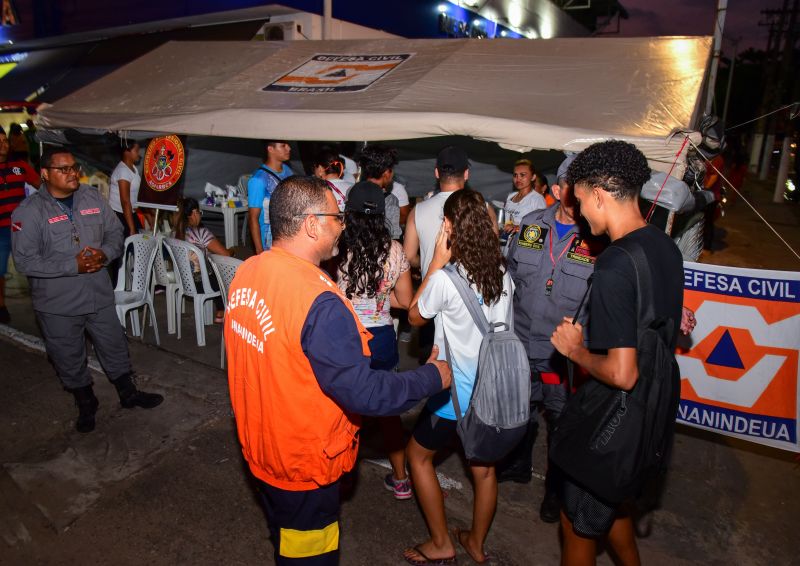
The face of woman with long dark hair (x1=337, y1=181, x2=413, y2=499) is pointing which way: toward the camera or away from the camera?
away from the camera

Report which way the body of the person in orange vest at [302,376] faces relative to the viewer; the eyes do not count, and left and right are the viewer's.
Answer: facing away from the viewer and to the right of the viewer

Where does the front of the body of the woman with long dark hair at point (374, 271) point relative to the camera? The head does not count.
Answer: away from the camera

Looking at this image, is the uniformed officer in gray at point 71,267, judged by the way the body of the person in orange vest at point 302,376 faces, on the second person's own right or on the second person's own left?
on the second person's own left

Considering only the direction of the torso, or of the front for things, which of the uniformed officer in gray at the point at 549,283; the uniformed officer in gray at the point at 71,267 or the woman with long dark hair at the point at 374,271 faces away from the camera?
the woman with long dark hair

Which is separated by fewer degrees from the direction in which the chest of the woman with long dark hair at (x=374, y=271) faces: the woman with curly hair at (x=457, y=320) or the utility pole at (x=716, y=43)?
the utility pole

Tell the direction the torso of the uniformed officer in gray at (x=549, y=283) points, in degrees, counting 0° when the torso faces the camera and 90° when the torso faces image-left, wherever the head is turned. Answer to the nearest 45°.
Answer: approximately 0°

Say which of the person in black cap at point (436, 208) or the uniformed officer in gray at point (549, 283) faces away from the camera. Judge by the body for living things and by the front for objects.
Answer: the person in black cap

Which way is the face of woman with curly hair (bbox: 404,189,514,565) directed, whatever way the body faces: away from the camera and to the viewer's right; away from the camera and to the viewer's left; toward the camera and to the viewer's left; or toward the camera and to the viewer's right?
away from the camera and to the viewer's left

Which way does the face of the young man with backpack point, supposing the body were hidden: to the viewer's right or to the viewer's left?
to the viewer's left

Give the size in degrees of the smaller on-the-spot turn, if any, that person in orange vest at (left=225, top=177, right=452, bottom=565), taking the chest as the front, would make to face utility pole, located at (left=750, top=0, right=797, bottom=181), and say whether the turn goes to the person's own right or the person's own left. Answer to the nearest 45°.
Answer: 0° — they already face it
